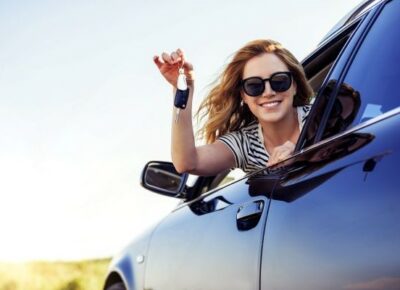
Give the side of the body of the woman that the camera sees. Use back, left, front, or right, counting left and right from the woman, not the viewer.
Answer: front

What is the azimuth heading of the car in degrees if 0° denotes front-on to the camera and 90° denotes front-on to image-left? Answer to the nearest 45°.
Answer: approximately 135°

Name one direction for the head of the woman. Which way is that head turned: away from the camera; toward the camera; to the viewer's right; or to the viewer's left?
toward the camera
